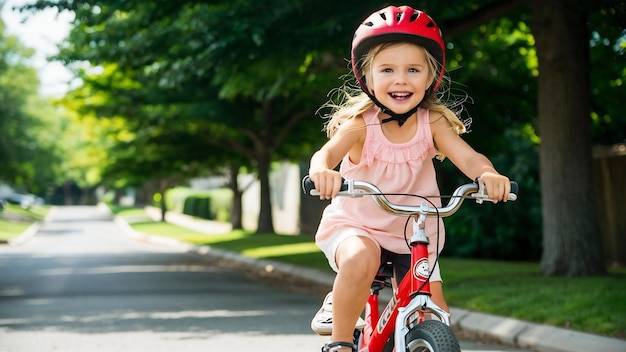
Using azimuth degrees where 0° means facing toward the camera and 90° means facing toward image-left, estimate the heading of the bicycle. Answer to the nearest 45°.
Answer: approximately 315°

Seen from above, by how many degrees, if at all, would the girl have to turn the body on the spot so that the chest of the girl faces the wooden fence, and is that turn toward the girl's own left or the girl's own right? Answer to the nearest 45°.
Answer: approximately 180°

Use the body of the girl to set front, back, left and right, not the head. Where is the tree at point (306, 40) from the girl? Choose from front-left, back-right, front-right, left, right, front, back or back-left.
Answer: back

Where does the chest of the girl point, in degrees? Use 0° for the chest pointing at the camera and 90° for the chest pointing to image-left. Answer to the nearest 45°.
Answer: approximately 0°
